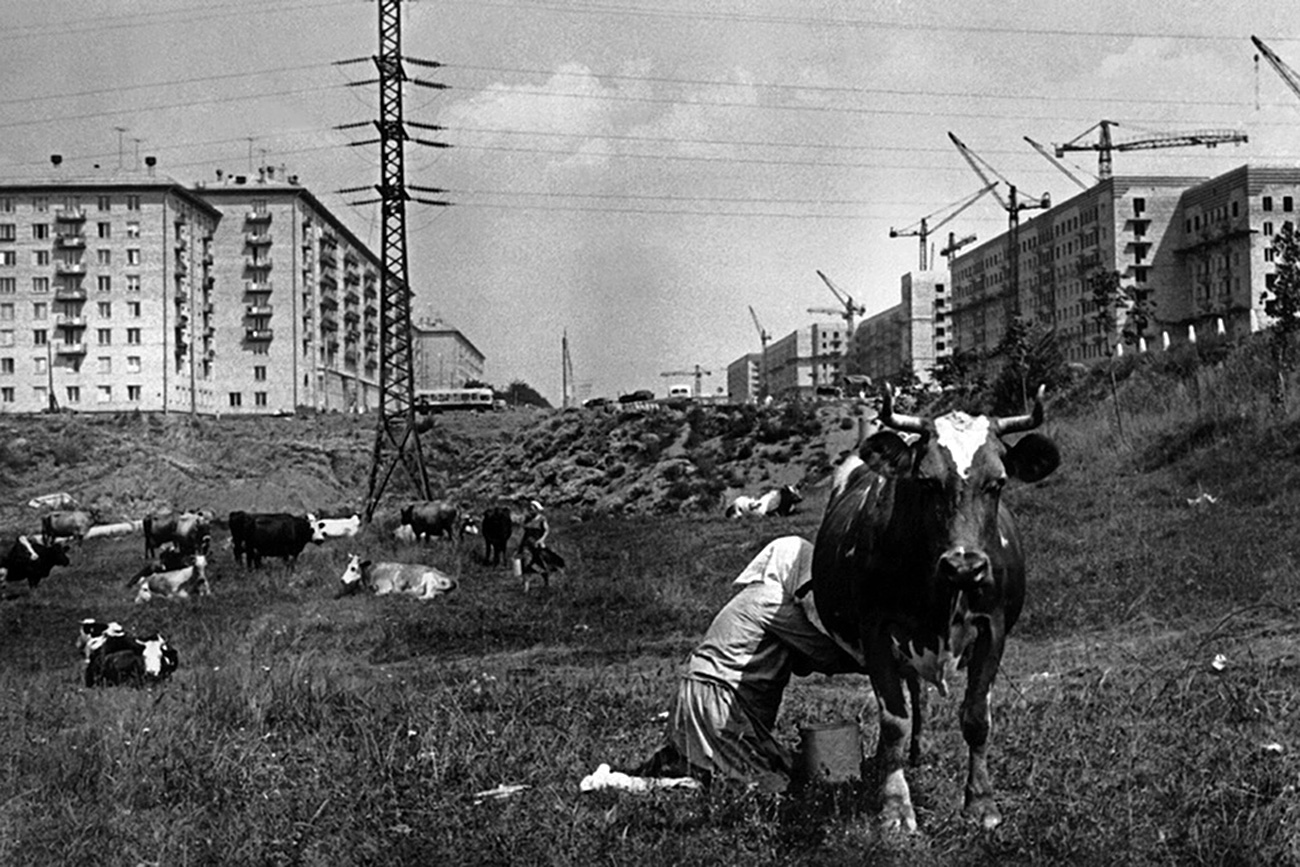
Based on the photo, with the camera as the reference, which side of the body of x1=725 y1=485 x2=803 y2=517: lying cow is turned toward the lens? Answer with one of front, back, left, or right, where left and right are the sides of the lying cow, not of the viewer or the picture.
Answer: right

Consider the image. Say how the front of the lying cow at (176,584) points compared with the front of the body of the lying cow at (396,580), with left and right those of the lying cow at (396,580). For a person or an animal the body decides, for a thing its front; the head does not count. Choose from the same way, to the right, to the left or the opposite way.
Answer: the opposite way

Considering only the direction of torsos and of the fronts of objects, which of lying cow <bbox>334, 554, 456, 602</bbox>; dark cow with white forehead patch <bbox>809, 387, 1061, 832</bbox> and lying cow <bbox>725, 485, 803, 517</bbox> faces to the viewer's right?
lying cow <bbox>725, 485, 803, 517</bbox>

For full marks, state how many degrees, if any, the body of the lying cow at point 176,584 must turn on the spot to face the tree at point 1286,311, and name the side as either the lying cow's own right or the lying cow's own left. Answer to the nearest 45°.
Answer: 0° — it already faces it

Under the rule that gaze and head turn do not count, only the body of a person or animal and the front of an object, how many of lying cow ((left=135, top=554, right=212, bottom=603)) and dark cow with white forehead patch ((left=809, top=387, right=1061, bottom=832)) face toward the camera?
1

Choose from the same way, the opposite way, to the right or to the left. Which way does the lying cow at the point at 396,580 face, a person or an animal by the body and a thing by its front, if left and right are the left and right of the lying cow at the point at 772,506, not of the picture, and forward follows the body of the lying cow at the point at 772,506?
the opposite way

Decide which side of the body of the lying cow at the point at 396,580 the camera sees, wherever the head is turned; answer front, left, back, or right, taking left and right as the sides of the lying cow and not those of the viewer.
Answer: left

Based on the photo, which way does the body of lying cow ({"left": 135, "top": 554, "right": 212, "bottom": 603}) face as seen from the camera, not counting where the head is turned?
to the viewer's right

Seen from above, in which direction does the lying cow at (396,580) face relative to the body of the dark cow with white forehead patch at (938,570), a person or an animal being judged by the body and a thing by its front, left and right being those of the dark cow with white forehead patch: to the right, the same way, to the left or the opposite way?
to the right

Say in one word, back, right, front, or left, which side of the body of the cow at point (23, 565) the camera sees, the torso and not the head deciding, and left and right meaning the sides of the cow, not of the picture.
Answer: right

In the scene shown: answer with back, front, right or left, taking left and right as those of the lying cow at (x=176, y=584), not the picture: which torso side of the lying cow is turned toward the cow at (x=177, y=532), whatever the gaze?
left

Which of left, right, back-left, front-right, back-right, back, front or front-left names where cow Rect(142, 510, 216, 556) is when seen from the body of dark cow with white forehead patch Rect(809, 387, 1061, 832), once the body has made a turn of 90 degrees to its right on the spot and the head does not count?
front-right

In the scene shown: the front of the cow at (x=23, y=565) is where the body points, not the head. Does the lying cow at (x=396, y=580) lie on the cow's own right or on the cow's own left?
on the cow's own right
